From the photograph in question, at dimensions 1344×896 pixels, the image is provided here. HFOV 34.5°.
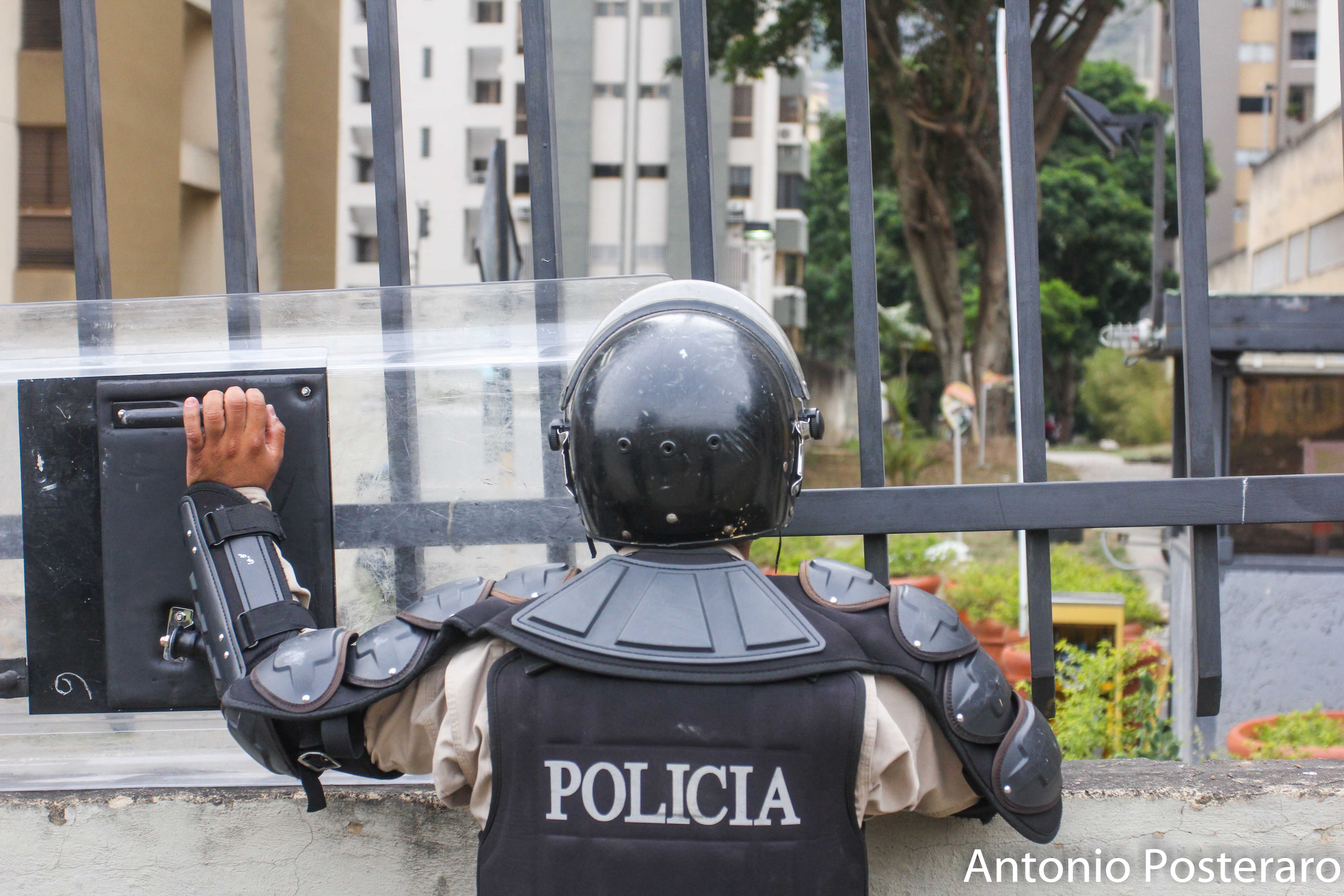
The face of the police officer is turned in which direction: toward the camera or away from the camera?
away from the camera

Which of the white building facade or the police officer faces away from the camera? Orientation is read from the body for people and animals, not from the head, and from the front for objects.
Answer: the police officer

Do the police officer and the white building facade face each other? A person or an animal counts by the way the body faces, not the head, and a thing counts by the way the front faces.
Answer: yes

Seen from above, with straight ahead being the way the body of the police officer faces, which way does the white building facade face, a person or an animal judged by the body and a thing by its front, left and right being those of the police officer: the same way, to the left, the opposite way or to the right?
the opposite way

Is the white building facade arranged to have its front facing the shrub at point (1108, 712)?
yes

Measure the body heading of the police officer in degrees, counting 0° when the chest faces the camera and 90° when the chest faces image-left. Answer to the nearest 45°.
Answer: approximately 180°

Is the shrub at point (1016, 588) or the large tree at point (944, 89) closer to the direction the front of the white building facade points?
the shrub

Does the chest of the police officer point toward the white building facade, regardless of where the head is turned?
yes

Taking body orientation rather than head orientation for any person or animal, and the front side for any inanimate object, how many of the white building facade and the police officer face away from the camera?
1
